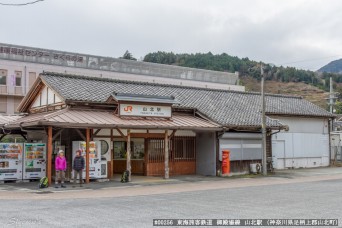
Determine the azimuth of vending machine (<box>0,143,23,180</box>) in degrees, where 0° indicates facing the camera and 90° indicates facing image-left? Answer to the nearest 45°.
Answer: approximately 0°

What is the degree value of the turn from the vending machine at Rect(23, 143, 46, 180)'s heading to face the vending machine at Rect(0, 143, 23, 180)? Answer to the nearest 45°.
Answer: approximately 90° to its right

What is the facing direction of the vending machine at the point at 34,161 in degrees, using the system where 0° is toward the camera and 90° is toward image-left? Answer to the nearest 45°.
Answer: approximately 0°

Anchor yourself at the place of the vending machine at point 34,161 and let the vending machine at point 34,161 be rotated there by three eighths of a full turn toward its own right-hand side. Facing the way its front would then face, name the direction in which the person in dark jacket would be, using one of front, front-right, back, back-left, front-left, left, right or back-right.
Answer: back

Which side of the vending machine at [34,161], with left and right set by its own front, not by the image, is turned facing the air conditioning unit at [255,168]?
left

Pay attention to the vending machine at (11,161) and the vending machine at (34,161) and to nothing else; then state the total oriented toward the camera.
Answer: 2

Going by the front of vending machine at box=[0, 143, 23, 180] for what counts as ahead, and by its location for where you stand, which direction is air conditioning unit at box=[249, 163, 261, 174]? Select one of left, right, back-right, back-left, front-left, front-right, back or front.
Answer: left
